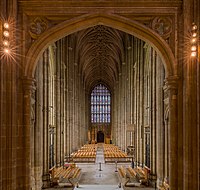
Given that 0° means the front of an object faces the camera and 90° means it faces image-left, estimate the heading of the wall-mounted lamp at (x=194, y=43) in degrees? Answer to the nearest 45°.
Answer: approximately 0°

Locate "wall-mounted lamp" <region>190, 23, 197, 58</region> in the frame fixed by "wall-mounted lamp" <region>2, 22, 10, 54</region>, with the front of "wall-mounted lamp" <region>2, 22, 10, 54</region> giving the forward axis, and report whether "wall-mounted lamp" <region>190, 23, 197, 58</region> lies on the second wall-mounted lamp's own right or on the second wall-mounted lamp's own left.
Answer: on the second wall-mounted lamp's own left

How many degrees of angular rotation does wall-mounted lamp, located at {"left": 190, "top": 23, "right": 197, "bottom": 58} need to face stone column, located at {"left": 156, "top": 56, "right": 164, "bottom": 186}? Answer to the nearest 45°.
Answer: approximately 180°

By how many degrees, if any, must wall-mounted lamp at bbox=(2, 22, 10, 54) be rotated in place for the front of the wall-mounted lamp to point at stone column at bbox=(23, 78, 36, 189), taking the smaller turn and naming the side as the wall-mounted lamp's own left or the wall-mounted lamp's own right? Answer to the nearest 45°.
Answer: approximately 90° to the wall-mounted lamp's own left

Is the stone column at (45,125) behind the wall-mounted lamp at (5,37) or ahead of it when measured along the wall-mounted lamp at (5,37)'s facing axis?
behind

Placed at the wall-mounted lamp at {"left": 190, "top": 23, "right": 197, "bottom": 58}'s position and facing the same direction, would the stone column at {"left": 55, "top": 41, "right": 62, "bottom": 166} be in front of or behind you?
behind

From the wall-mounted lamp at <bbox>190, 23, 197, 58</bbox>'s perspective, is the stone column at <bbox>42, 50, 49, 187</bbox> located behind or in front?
behind

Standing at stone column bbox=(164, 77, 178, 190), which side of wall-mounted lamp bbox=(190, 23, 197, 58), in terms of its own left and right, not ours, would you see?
back

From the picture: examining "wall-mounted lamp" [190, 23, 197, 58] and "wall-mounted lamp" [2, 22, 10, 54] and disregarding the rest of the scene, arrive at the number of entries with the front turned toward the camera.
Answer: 2

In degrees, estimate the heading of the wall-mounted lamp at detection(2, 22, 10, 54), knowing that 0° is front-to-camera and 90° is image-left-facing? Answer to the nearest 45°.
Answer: approximately 0°
